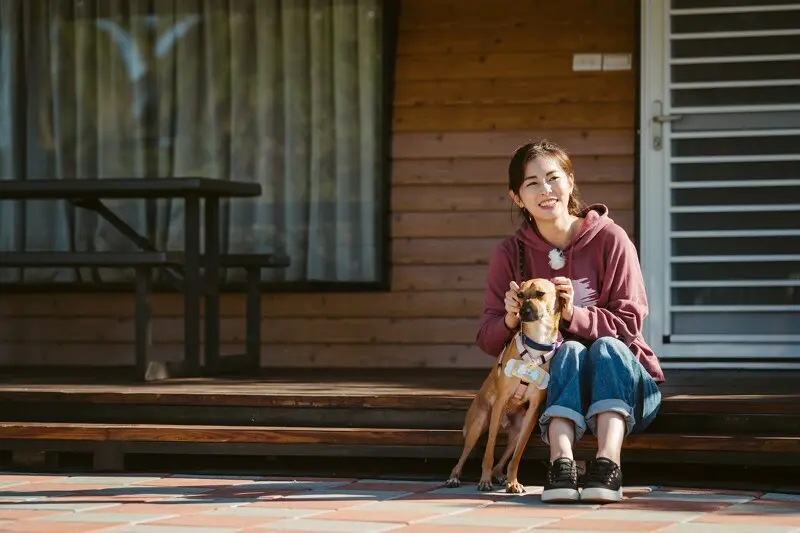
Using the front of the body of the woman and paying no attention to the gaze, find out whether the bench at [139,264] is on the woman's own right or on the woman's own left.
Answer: on the woman's own right

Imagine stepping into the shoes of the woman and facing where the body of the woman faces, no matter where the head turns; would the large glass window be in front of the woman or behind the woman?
behind

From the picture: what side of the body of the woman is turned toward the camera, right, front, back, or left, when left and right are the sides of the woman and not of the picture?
front

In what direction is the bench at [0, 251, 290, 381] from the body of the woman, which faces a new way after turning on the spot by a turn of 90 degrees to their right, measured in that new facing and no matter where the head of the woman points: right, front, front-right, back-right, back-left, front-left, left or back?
front-right

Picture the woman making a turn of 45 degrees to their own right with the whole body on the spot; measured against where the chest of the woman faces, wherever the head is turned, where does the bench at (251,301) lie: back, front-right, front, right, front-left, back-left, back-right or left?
right

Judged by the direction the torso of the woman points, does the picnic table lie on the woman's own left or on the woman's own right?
on the woman's own right
